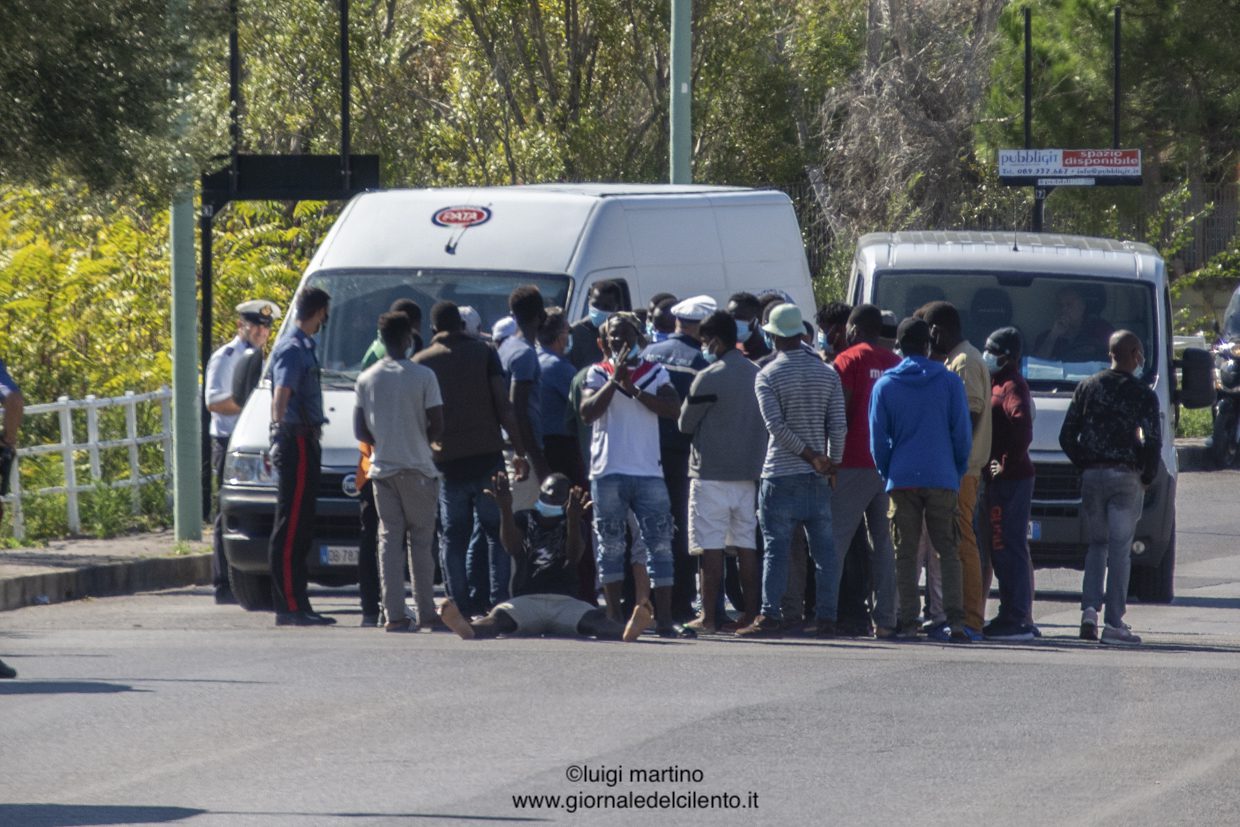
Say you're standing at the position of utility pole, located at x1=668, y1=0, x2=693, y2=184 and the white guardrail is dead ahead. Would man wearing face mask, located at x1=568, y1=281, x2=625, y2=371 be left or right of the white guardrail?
left

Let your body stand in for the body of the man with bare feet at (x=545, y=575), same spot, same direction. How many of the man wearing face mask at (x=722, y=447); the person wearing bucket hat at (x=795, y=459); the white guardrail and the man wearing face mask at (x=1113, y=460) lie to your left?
3

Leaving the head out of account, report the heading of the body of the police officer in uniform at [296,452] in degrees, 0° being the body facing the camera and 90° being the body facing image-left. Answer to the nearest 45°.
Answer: approximately 270°

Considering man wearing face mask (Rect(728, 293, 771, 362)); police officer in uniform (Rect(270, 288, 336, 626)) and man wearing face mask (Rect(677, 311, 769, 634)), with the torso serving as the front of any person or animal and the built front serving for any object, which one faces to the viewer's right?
the police officer in uniform

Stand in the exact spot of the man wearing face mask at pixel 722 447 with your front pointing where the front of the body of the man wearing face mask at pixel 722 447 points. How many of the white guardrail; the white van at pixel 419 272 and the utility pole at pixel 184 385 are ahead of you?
3

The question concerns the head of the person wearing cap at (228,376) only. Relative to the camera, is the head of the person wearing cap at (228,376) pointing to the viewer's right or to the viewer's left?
to the viewer's right

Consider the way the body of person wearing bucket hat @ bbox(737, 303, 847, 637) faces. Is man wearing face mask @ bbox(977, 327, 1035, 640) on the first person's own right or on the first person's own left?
on the first person's own right

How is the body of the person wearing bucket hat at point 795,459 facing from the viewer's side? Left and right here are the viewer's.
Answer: facing away from the viewer and to the left of the viewer
